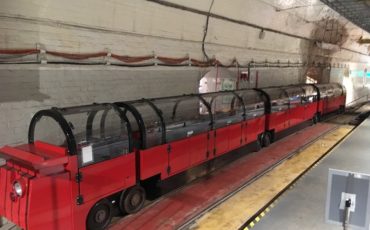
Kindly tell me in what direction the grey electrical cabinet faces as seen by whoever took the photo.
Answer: facing the viewer

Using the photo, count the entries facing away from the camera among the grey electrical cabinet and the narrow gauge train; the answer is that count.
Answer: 0

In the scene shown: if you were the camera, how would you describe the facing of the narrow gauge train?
facing the viewer and to the left of the viewer

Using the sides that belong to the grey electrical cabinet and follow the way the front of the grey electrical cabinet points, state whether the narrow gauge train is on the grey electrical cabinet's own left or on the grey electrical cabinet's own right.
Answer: on the grey electrical cabinet's own right
